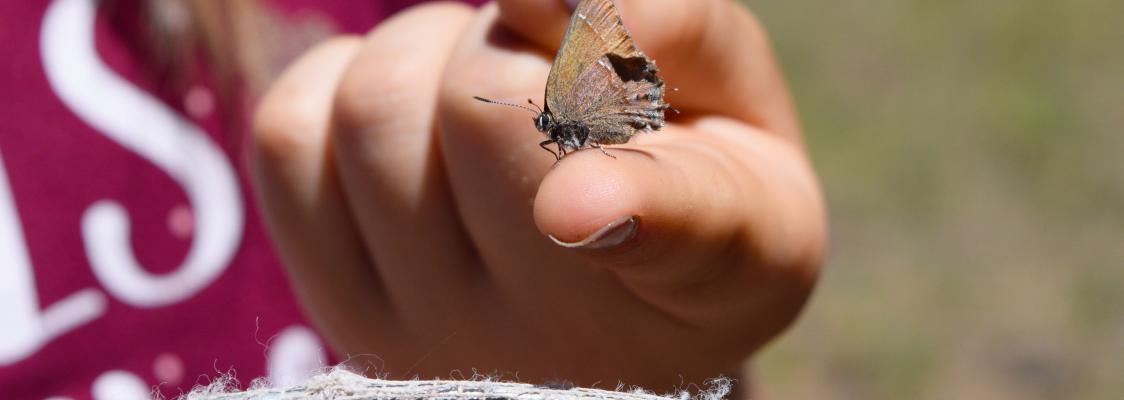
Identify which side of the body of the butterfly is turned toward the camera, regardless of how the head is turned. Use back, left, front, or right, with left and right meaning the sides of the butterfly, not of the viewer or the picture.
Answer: left
